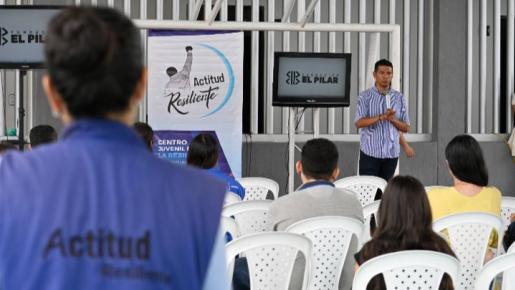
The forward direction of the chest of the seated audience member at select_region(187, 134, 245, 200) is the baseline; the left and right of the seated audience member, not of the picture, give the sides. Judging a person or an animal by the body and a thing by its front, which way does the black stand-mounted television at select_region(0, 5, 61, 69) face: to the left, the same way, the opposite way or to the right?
the opposite way

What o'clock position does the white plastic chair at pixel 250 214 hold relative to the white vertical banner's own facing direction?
The white plastic chair is roughly at 12 o'clock from the white vertical banner.

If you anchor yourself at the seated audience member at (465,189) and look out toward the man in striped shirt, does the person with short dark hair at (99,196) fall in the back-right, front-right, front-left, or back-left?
back-left

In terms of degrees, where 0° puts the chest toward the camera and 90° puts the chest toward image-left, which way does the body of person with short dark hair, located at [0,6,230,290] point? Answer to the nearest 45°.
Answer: approximately 180°

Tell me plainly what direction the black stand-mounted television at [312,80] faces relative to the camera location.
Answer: facing the viewer

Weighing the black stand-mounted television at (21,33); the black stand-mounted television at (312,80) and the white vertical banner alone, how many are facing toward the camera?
3

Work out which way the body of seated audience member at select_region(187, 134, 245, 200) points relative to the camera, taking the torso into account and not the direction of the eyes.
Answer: away from the camera

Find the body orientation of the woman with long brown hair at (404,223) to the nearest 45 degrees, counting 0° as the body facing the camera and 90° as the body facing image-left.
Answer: approximately 180°

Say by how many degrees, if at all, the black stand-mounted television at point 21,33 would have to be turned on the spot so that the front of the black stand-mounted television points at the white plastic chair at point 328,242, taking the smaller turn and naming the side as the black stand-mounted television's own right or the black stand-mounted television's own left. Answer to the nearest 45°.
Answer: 0° — it already faces it

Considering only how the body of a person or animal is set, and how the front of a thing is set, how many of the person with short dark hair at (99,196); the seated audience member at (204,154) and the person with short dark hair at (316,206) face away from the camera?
3

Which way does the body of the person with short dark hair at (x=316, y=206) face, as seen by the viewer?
away from the camera

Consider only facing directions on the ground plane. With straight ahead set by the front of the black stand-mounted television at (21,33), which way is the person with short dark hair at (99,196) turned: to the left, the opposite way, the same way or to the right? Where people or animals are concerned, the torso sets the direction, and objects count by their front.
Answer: the opposite way

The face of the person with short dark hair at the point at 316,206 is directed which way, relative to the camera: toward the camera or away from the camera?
away from the camera

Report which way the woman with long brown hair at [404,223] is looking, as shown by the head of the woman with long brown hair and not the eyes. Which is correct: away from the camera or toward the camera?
away from the camera

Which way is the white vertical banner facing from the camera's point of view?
toward the camera

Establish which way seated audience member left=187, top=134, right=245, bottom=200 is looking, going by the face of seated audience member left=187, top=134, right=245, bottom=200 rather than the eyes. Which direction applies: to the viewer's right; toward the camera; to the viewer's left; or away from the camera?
away from the camera

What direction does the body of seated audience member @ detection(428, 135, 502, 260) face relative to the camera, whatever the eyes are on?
away from the camera

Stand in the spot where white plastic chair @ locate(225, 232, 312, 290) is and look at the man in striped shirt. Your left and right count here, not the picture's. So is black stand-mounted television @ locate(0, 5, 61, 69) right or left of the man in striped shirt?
left
